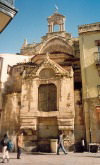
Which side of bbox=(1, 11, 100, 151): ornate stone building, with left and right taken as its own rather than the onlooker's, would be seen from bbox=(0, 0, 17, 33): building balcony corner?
front

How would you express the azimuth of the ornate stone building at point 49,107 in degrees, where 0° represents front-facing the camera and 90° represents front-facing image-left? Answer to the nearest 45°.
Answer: approximately 0°
